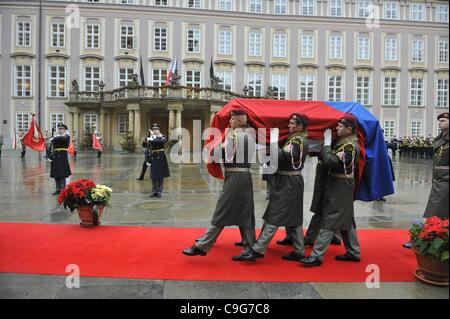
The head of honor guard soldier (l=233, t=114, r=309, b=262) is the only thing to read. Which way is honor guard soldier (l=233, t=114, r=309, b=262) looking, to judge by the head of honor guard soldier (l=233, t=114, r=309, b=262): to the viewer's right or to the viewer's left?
to the viewer's left

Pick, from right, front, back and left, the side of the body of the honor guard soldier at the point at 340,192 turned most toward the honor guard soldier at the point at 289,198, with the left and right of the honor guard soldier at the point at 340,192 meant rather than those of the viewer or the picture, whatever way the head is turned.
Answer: front

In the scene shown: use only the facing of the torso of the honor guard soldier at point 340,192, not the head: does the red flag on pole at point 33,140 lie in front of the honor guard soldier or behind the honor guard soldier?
in front

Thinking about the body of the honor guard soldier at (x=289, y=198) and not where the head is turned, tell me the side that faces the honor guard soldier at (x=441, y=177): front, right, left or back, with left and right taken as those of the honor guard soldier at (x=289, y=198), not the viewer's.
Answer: back

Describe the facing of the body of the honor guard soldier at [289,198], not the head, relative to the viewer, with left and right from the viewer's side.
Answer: facing to the left of the viewer

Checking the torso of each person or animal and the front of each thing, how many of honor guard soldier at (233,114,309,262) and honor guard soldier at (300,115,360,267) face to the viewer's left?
2

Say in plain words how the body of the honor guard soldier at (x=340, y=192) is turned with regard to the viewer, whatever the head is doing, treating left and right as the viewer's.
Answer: facing to the left of the viewer

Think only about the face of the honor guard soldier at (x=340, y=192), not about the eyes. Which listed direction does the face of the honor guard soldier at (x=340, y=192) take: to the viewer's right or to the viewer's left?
to the viewer's left

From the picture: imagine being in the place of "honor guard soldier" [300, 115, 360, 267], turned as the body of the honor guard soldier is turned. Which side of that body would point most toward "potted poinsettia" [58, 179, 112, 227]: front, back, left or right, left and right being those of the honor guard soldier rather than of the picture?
front
